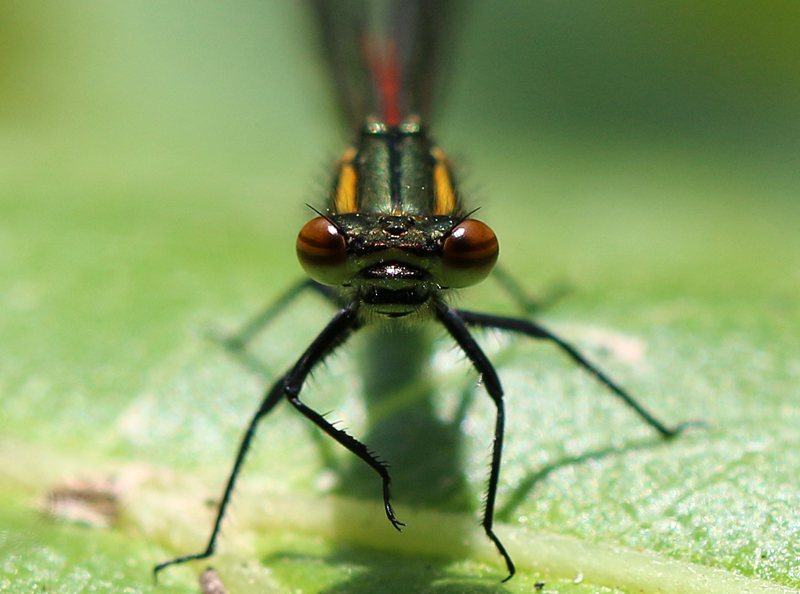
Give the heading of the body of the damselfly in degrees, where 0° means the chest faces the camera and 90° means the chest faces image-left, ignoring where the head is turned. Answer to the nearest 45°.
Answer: approximately 0°
